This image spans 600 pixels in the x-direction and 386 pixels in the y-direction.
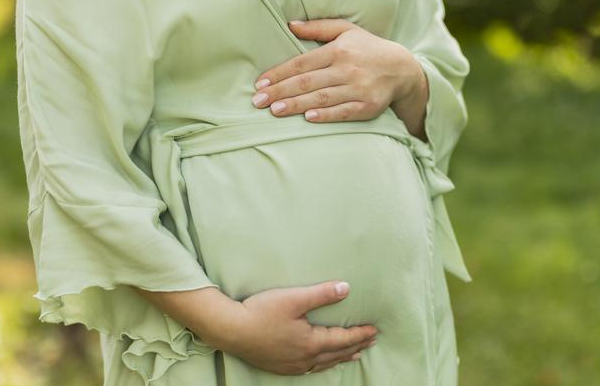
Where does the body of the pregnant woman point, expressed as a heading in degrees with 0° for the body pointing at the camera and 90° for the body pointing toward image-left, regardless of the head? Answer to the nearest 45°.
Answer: approximately 315°
